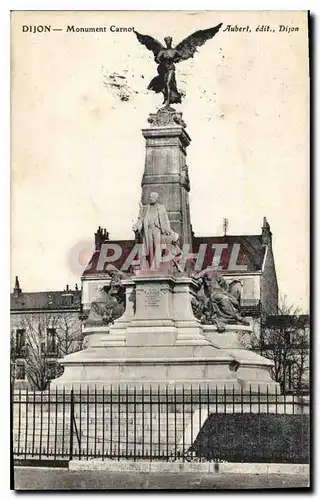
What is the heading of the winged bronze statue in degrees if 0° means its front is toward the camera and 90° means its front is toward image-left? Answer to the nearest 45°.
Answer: approximately 0°
